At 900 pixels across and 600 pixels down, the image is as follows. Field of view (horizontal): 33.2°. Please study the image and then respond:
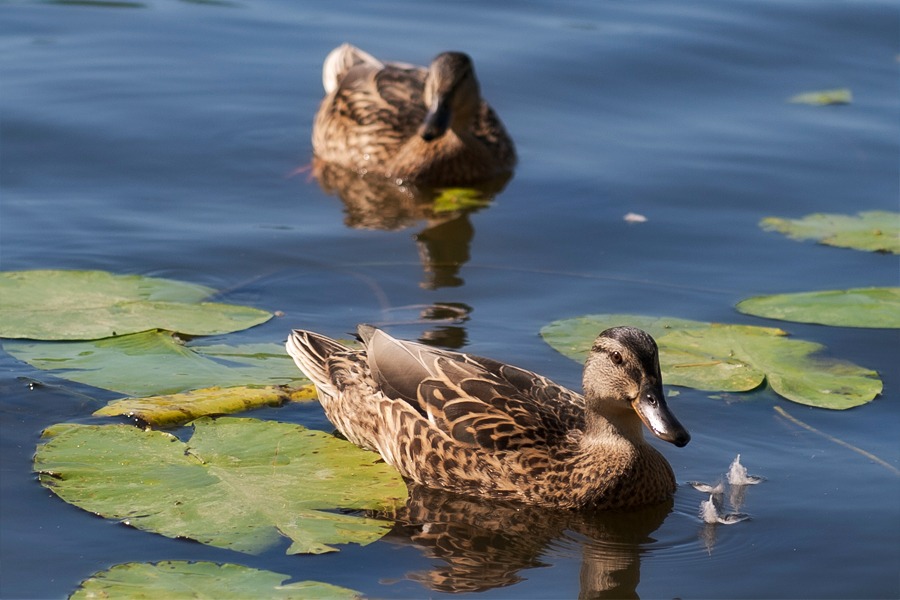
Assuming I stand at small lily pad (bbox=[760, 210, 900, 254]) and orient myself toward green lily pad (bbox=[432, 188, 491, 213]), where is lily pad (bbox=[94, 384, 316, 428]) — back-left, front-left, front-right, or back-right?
front-left

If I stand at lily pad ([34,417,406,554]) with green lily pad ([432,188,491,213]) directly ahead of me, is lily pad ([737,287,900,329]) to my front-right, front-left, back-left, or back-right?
front-right

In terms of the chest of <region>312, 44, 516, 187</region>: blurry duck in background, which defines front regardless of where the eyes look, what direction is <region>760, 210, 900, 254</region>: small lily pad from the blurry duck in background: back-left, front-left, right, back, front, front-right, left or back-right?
front

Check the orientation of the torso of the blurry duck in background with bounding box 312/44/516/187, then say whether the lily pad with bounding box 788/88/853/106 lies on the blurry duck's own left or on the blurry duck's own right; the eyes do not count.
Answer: on the blurry duck's own left

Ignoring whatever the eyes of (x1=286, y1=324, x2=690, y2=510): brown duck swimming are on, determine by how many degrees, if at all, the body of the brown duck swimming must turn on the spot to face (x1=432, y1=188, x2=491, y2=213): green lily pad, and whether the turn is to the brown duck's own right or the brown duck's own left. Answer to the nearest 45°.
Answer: approximately 135° to the brown duck's own left

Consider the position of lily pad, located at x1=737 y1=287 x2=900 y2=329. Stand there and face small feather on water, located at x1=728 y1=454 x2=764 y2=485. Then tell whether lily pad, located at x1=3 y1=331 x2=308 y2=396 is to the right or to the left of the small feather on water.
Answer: right

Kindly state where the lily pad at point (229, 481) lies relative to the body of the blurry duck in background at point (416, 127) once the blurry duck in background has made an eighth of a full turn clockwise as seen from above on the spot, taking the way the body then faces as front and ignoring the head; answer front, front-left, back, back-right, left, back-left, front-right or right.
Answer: front

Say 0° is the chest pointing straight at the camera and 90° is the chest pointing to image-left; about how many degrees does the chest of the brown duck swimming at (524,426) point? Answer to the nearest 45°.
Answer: approximately 315°

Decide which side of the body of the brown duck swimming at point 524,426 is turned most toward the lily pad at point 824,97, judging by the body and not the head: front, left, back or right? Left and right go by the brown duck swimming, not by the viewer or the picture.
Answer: left

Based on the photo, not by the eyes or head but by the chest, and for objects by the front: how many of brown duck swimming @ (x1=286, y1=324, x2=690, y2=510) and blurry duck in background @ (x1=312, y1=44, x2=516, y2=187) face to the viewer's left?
0

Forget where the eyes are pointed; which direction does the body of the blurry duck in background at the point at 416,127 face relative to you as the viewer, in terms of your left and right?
facing the viewer and to the right of the viewer

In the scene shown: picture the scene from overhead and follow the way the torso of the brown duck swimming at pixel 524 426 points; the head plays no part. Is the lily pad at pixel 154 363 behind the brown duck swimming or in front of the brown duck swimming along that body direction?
behind

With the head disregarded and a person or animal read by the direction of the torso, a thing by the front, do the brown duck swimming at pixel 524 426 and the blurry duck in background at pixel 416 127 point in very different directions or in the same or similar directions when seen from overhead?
same or similar directions

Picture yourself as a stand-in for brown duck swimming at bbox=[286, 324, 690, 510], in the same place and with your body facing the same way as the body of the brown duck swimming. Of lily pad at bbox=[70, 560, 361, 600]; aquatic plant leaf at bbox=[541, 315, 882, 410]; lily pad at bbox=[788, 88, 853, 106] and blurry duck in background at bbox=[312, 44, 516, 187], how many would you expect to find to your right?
1

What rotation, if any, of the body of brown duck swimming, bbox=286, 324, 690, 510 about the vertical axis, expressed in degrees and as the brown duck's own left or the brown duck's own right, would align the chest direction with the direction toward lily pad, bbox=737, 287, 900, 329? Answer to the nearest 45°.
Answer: approximately 90° to the brown duck's own left

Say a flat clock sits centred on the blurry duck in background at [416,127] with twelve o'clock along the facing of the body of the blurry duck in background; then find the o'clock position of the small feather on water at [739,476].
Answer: The small feather on water is roughly at 1 o'clock from the blurry duck in background.

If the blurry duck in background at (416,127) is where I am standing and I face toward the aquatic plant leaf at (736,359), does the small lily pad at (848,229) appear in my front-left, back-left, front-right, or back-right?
front-left

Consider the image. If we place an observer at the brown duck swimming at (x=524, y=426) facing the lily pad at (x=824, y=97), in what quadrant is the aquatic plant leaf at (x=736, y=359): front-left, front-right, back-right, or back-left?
front-right

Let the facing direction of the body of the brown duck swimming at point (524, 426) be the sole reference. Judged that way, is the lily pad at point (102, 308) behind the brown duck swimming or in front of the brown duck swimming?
behind
